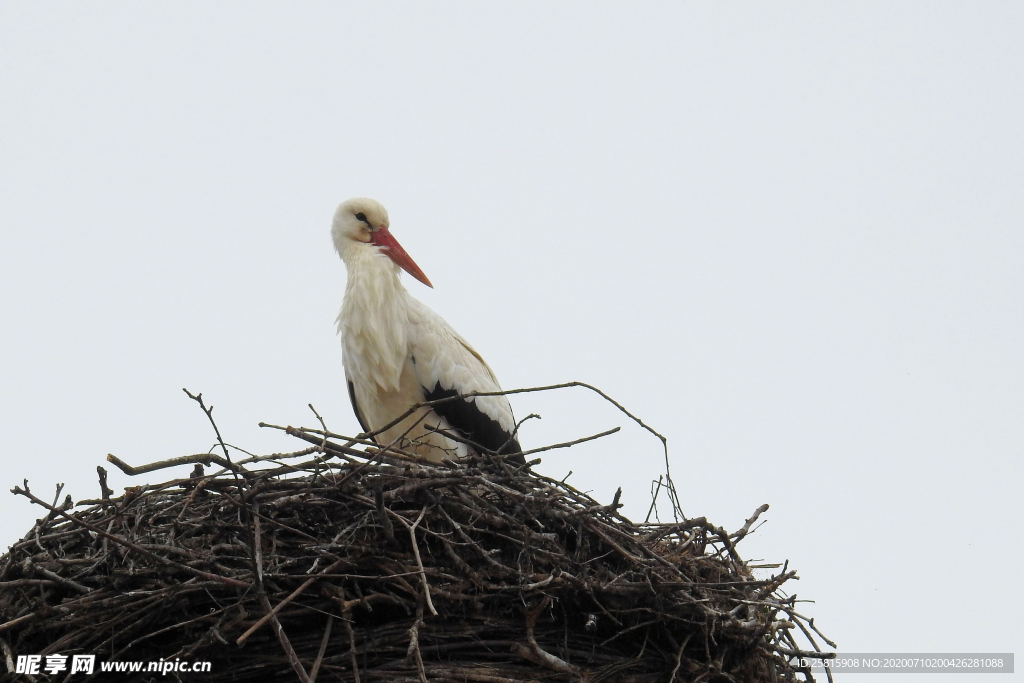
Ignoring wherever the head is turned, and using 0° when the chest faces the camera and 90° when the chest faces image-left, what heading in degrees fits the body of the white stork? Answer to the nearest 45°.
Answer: approximately 45°
